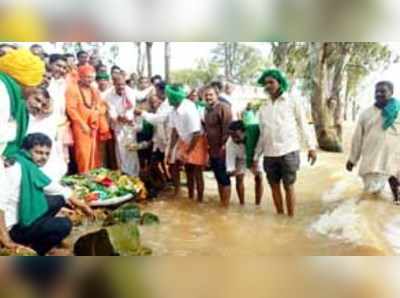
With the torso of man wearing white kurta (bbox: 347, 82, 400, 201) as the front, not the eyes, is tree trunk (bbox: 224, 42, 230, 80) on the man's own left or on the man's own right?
on the man's own right

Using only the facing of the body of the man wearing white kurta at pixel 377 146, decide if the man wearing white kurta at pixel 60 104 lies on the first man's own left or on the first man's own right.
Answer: on the first man's own right

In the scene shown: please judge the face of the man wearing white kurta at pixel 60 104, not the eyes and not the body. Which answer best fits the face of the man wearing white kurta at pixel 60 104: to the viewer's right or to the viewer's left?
to the viewer's right

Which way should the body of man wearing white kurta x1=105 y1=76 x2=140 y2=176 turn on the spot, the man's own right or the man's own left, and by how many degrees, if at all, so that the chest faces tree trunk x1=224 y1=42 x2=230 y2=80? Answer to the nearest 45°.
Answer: approximately 90° to the man's own left

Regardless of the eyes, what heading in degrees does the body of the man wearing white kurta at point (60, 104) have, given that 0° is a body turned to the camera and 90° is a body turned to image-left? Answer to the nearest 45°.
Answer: approximately 315°
